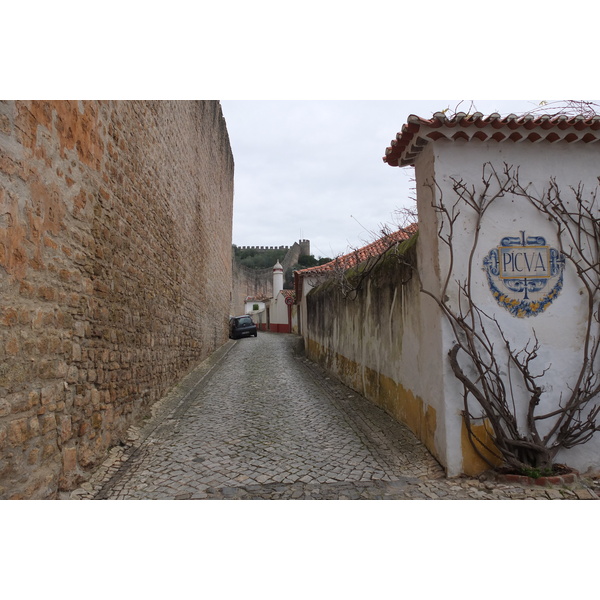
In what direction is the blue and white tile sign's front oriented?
toward the camera

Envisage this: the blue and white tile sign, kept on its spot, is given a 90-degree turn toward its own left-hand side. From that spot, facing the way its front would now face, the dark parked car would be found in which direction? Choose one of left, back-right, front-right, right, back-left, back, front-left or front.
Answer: back-left
